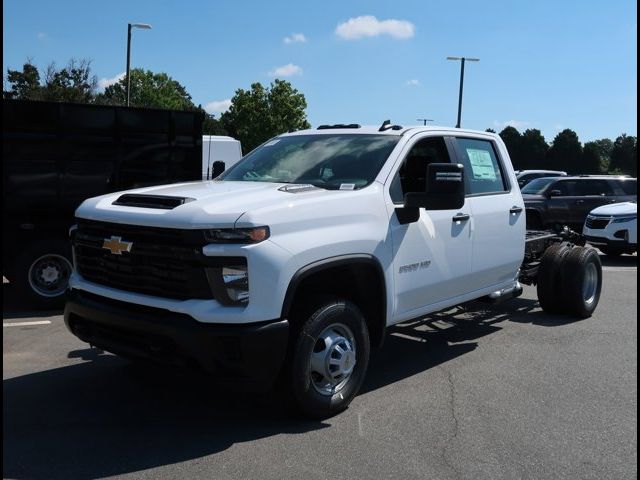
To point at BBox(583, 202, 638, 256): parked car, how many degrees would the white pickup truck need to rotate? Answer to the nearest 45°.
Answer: approximately 180°

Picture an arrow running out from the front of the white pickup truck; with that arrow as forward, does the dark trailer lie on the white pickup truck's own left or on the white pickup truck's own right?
on the white pickup truck's own right

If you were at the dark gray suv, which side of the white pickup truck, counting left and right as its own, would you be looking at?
back

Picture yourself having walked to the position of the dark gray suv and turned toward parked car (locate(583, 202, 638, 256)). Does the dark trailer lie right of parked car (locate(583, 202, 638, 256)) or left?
right

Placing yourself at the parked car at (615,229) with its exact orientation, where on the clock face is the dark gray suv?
The dark gray suv is roughly at 4 o'clock from the parked car.

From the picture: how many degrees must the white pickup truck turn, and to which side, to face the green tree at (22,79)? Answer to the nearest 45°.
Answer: approximately 90° to its right

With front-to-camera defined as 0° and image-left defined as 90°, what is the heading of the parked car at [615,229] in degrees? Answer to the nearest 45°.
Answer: approximately 45°

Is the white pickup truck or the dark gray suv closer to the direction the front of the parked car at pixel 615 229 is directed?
the white pickup truck

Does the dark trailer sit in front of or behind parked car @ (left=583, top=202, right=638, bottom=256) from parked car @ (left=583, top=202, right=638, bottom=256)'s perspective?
in front

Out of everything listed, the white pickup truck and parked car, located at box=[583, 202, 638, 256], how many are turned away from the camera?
0

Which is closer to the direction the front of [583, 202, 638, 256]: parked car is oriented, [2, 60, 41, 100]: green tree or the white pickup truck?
the white pickup truck

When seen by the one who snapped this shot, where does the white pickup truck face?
facing the viewer and to the left of the viewer

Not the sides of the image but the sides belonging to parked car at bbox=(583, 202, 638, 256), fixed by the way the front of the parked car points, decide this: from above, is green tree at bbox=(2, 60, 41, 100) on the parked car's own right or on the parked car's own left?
on the parked car's own right

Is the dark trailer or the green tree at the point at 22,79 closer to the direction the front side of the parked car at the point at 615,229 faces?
the dark trailer

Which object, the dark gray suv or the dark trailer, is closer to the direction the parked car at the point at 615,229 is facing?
the dark trailer
